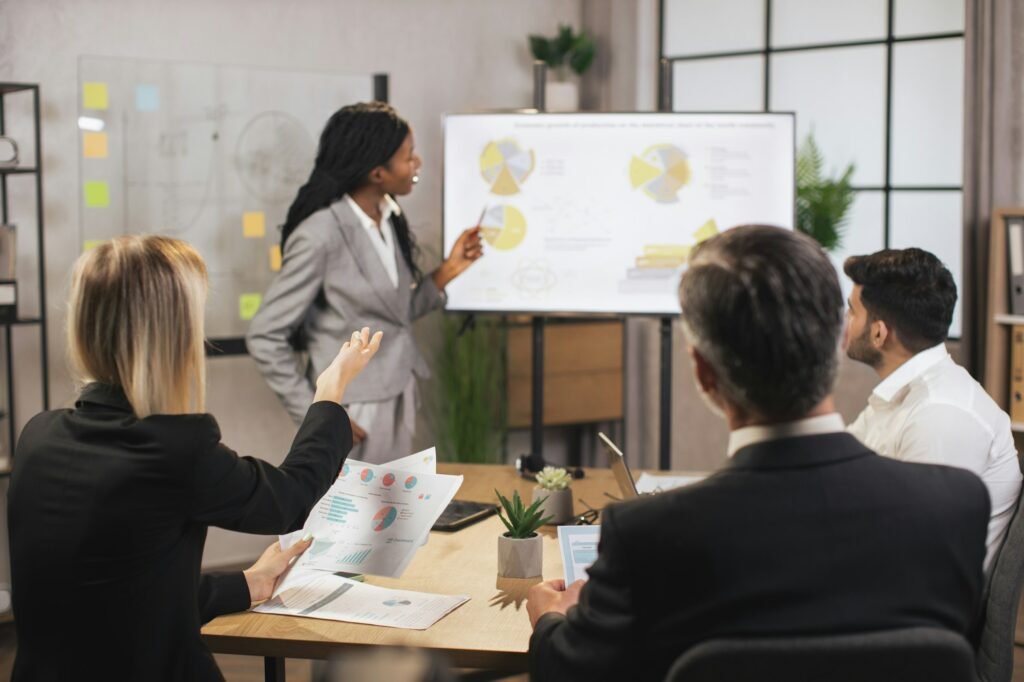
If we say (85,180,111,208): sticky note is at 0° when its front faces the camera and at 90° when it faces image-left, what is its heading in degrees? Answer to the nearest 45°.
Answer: approximately 0°

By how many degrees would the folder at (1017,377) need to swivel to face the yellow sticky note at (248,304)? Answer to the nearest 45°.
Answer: approximately 90° to its right

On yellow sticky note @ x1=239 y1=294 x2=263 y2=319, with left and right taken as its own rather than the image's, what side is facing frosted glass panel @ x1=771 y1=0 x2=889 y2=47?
left

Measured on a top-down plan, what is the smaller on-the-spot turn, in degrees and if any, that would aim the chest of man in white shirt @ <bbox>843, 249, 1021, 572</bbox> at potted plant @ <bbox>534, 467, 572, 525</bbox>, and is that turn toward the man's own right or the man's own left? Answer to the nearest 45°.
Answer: approximately 45° to the man's own left

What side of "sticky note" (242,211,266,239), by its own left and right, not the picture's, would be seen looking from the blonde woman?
front

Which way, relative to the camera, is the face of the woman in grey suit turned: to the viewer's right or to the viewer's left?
to the viewer's right

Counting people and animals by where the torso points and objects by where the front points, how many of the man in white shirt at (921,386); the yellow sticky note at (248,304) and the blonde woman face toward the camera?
1

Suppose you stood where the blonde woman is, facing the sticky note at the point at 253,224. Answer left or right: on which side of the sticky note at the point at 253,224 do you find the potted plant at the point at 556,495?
right
